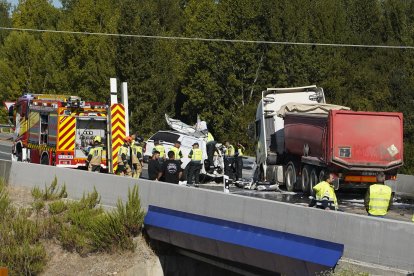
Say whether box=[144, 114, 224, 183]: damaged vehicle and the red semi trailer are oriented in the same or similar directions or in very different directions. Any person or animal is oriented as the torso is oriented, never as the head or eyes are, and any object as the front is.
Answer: very different directions

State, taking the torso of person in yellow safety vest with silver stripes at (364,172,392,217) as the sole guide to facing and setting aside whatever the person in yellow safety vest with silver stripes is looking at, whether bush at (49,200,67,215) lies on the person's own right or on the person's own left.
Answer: on the person's own left

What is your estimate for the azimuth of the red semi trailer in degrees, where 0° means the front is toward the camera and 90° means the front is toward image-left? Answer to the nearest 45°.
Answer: approximately 135°

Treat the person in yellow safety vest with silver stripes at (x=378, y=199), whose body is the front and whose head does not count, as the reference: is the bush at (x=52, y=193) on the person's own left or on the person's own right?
on the person's own left

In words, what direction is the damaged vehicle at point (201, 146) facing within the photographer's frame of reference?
facing the viewer and to the right of the viewer

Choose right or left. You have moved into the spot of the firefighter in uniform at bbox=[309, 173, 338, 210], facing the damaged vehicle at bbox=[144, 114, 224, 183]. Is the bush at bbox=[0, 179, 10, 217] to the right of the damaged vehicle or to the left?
left

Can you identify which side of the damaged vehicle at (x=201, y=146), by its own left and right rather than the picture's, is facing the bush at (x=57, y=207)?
right

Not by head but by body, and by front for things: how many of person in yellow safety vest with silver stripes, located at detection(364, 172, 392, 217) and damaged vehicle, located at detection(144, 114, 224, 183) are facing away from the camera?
1

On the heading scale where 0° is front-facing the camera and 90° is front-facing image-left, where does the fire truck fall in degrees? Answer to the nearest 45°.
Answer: approximately 135°
